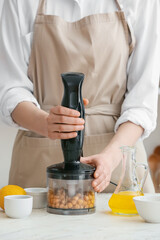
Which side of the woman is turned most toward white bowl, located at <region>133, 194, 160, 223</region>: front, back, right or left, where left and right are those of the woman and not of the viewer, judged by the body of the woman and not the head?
front

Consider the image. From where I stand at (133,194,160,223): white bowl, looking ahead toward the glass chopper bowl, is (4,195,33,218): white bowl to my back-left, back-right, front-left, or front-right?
front-left

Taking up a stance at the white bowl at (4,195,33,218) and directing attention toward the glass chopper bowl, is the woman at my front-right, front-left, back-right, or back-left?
front-left

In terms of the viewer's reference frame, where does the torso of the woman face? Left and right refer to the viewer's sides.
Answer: facing the viewer

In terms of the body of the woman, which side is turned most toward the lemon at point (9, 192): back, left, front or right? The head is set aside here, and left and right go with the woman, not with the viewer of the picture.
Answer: front

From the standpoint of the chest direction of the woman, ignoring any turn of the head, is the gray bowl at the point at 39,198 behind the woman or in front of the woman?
in front
